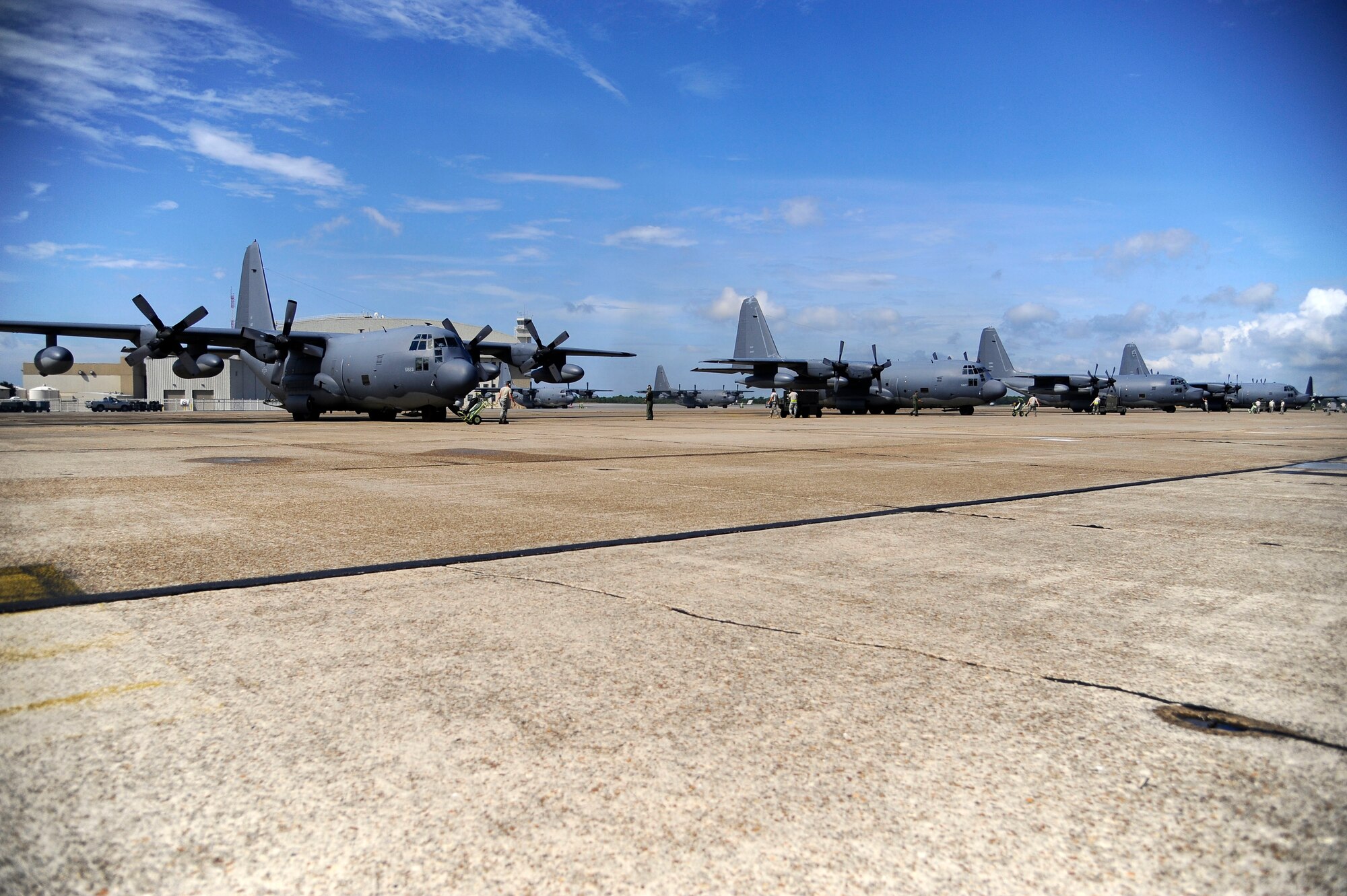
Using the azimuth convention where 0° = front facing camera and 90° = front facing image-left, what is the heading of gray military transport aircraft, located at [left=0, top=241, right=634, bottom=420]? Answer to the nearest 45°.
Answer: approximately 315°
